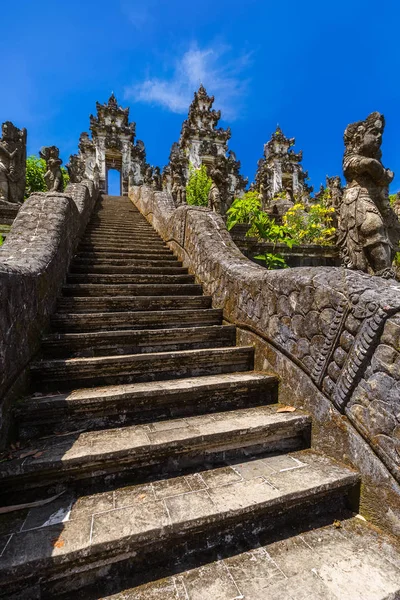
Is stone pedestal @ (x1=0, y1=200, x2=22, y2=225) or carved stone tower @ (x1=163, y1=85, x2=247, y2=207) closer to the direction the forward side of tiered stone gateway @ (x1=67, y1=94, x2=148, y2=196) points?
the stone pedestal

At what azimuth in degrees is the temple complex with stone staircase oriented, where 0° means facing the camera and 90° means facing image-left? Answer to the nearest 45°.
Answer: approximately 0°

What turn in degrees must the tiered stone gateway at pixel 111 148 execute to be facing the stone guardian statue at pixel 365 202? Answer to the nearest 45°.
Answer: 0° — it already faces it
